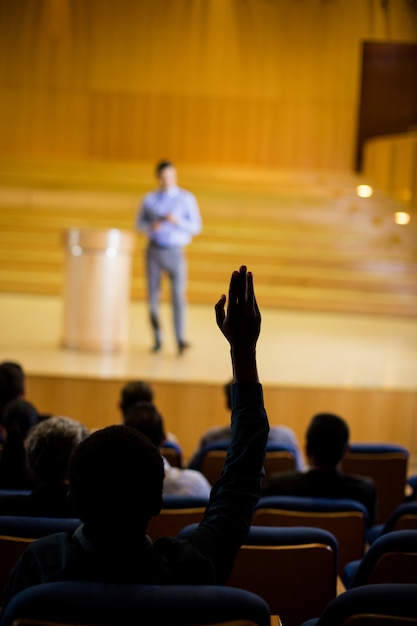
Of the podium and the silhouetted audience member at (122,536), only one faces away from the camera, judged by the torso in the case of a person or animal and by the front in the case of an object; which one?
the silhouetted audience member

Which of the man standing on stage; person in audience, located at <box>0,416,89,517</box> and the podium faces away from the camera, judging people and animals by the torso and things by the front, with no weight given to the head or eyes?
the person in audience

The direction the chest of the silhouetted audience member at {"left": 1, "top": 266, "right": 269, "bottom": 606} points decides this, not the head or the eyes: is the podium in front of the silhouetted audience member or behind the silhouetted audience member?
in front

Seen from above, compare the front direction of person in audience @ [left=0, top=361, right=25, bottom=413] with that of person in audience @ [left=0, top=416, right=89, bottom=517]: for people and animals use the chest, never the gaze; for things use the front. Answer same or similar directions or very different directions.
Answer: same or similar directions

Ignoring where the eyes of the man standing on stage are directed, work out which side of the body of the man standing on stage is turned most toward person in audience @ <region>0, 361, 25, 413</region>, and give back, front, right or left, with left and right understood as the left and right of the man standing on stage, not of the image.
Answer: front

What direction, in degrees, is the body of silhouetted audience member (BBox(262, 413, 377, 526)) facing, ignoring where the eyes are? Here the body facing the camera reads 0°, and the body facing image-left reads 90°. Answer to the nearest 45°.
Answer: approximately 180°

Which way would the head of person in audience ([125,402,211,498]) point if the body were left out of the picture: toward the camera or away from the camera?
away from the camera

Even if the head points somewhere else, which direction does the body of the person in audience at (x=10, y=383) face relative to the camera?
away from the camera

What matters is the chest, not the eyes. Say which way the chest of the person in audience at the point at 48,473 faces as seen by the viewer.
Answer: away from the camera

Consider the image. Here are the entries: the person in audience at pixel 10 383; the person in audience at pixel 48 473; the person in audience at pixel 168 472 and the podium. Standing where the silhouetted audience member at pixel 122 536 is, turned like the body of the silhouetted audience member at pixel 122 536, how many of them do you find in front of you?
4

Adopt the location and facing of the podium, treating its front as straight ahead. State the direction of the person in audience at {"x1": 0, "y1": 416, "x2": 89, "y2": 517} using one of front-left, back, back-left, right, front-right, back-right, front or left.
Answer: front

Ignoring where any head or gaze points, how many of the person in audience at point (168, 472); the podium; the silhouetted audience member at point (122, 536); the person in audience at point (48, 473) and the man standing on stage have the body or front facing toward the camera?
2

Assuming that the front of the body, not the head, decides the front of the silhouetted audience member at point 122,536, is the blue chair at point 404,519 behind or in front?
in front

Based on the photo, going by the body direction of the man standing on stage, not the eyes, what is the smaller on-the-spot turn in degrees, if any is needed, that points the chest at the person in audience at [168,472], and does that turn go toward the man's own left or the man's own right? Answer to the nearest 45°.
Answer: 0° — they already face them

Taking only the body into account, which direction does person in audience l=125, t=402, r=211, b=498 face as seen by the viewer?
away from the camera

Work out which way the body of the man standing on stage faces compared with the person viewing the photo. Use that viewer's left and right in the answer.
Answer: facing the viewer

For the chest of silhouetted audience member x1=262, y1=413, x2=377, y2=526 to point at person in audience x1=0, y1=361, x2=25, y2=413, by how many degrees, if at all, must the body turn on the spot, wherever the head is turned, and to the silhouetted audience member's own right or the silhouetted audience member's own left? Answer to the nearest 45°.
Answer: approximately 45° to the silhouetted audience member's own left

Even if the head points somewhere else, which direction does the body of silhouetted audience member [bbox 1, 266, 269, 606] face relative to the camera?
away from the camera

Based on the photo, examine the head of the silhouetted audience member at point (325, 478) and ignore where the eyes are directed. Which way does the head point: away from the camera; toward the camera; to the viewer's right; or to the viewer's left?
away from the camera

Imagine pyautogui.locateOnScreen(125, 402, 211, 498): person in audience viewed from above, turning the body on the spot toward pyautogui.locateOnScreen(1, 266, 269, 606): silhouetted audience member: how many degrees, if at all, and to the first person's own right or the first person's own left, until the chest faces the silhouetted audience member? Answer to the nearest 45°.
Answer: approximately 180°

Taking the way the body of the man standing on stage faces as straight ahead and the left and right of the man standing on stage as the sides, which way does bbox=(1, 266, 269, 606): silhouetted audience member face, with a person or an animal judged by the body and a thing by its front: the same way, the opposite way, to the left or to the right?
the opposite way
